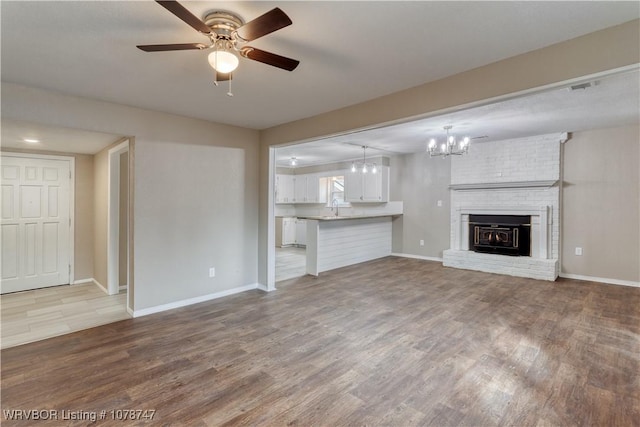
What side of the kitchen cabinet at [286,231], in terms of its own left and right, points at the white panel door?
right

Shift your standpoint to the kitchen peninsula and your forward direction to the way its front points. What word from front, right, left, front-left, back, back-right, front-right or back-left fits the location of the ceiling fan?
front-right

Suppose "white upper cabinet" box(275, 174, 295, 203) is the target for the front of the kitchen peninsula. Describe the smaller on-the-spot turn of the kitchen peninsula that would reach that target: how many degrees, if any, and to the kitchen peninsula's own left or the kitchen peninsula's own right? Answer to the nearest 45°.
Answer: approximately 180°

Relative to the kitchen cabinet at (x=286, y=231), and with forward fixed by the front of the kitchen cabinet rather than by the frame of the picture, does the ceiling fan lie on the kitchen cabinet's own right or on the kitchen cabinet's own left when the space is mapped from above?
on the kitchen cabinet's own right

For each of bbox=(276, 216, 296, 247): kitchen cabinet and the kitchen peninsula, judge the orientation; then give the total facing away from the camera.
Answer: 0

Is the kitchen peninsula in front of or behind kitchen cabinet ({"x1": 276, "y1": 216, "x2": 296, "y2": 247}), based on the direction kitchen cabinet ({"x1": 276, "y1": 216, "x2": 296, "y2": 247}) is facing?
in front

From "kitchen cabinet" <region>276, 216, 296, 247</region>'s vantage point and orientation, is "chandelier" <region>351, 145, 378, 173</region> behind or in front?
in front

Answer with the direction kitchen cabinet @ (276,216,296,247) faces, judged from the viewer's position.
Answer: facing the viewer and to the right of the viewer

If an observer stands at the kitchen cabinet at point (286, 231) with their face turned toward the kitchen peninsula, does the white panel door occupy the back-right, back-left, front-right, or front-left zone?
front-right

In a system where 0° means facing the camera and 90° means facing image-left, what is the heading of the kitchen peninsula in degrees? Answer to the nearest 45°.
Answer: approximately 315°
